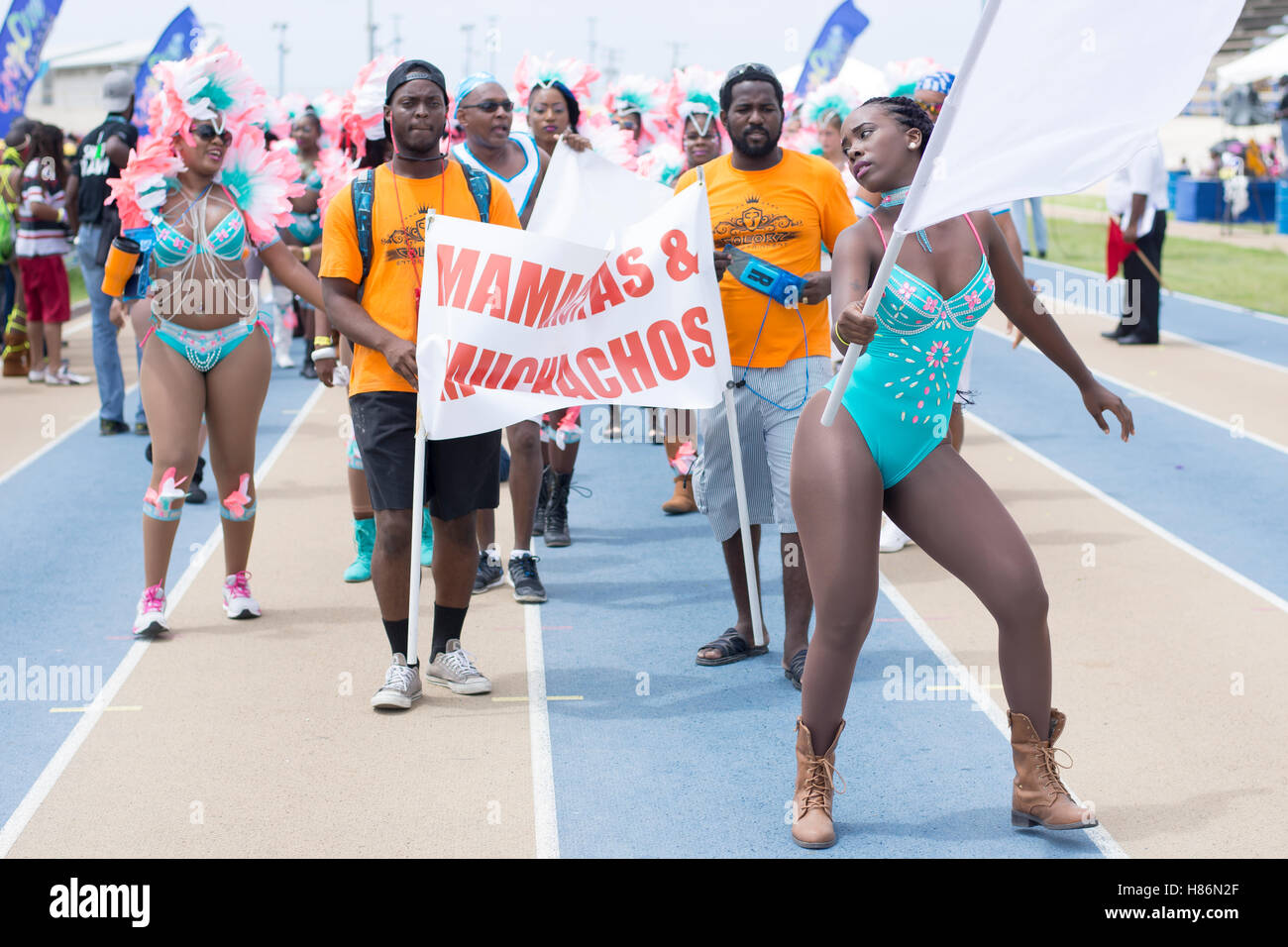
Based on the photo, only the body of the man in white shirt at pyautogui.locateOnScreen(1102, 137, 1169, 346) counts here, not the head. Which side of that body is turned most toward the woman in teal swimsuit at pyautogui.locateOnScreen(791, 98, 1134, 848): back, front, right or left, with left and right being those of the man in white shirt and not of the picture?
left

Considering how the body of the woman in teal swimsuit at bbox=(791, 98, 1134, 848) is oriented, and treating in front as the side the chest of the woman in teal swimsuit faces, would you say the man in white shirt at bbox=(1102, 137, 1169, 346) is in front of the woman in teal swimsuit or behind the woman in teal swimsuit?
behind

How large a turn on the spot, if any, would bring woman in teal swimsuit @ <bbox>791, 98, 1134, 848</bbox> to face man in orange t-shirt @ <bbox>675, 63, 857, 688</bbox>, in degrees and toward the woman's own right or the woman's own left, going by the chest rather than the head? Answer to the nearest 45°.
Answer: approximately 180°

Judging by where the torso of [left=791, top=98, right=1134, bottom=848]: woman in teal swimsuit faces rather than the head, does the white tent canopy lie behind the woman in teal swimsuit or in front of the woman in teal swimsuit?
behind

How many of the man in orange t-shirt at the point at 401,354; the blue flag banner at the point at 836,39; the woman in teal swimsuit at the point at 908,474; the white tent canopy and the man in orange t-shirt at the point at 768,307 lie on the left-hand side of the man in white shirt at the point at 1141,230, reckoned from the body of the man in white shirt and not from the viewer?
3

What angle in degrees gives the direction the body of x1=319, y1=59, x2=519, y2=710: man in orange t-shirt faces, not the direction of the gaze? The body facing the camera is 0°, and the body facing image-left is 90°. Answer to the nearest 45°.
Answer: approximately 0°

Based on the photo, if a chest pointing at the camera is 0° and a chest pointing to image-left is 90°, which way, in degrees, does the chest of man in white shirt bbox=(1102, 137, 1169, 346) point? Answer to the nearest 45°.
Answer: approximately 90°

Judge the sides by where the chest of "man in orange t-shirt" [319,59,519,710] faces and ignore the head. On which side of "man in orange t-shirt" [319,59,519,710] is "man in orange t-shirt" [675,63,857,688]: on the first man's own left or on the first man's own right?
on the first man's own left
